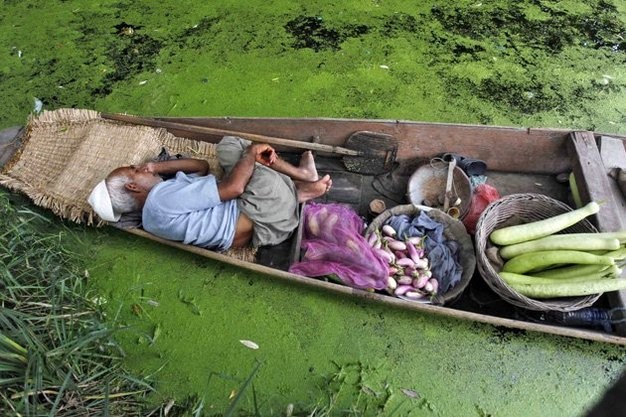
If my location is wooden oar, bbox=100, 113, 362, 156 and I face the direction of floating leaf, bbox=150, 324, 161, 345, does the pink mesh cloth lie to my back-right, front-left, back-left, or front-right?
front-left

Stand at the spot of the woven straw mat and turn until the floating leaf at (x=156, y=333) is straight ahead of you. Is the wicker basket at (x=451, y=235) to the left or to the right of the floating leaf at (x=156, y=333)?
left
